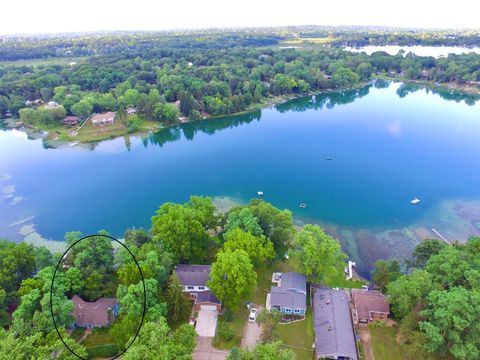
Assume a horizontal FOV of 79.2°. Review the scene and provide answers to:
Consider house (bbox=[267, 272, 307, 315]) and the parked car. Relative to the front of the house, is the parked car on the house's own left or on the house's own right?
on the house's own right

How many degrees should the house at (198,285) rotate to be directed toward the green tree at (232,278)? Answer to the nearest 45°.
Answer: approximately 45° to its left

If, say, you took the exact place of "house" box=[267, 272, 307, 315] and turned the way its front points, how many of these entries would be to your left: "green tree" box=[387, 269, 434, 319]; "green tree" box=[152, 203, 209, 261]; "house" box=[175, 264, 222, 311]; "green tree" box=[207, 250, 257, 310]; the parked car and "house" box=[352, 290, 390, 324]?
2

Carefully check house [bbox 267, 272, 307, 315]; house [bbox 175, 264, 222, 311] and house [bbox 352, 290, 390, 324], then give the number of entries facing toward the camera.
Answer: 3

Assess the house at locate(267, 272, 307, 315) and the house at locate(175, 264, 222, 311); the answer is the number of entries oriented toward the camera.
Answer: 2

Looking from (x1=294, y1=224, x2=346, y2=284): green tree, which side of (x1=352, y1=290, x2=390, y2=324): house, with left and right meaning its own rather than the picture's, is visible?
right

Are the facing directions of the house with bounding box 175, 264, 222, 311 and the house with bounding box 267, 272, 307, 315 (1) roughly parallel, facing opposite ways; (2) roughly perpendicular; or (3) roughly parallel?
roughly parallel

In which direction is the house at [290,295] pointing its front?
toward the camera

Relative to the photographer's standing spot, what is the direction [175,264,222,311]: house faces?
facing the viewer

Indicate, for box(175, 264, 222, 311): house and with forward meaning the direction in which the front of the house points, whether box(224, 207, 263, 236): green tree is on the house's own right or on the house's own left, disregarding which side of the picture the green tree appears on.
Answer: on the house's own left

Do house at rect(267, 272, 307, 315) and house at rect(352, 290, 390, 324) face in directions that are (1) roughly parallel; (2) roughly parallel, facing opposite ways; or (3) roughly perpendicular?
roughly parallel

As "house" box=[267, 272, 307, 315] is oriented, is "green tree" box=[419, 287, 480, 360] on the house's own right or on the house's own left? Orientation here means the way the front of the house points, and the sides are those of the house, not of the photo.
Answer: on the house's own left

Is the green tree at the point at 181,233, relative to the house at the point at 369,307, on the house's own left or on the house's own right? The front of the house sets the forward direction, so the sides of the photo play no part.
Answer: on the house's own right

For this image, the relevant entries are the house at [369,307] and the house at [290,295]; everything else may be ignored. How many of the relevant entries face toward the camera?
2

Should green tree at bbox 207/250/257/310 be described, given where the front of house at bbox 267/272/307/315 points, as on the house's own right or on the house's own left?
on the house's own right

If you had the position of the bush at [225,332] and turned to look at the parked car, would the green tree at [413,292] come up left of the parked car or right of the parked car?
right

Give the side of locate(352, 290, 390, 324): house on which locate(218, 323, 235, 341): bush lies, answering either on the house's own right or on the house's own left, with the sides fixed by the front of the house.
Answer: on the house's own right
